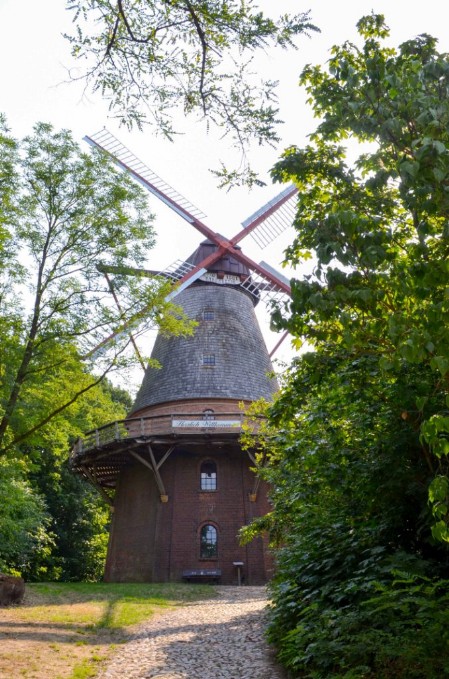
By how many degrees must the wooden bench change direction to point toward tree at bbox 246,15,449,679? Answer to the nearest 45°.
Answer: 0° — it already faces it

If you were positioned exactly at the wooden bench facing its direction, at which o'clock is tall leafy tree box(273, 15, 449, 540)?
The tall leafy tree is roughly at 12 o'clock from the wooden bench.

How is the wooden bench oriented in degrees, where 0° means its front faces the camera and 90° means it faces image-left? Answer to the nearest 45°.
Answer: approximately 0°
